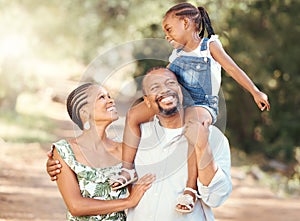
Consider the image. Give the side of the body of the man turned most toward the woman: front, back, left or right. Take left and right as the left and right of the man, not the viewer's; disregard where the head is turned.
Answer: right

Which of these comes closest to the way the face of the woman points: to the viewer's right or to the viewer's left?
to the viewer's right

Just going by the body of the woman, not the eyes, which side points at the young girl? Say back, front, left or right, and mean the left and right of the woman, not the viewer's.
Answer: left

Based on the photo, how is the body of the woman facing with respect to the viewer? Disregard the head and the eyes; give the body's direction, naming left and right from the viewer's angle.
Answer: facing the viewer and to the right of the viewer

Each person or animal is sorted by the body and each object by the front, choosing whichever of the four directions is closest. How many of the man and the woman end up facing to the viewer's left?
0

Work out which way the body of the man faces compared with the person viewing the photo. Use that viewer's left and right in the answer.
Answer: facing the viewer

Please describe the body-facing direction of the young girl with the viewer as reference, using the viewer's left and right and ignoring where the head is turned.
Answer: facing the viewer and to the left of the viewer

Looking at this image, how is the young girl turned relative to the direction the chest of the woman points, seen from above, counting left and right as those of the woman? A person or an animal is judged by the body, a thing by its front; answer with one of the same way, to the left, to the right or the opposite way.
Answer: to the right
